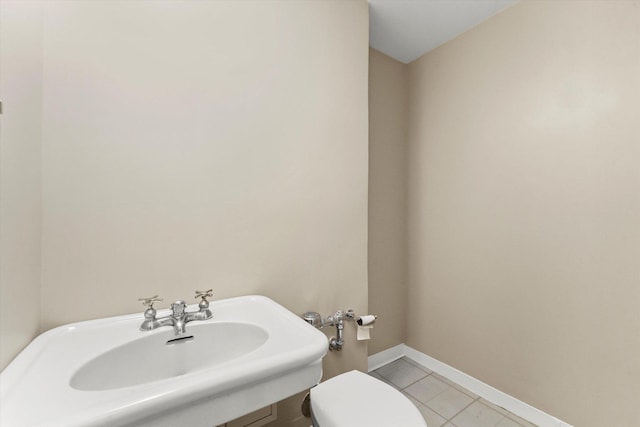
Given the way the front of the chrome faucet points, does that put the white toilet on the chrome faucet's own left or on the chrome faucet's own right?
on the chrome faucet's own left

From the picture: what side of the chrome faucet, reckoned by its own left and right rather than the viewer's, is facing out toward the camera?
front

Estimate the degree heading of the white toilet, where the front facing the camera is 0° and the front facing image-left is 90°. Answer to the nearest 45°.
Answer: approximately 315°

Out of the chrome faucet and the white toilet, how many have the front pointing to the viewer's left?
0

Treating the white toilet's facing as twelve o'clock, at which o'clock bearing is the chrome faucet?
The chrome faucet is roughly at 4 o'clock from the white toilet.

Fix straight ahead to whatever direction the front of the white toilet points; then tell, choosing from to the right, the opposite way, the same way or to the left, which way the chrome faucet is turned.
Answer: the same way

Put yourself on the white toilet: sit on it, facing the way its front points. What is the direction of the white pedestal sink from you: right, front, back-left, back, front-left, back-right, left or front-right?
right
